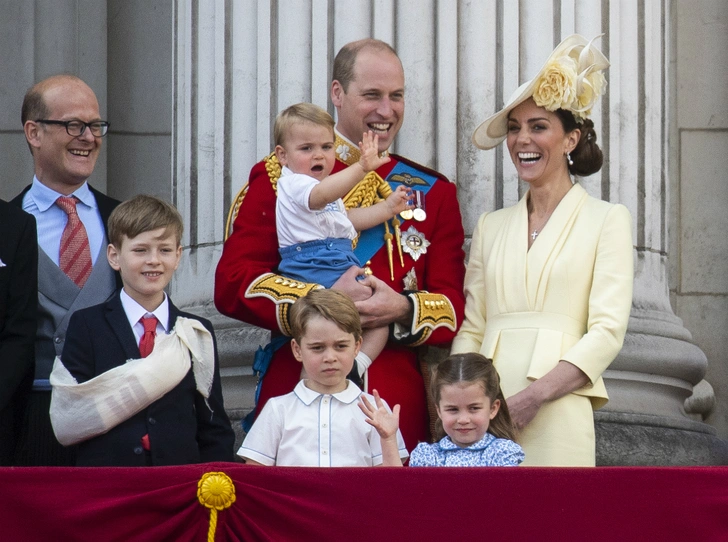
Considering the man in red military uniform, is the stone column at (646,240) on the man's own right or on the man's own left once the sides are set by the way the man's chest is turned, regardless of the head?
on the man's own left

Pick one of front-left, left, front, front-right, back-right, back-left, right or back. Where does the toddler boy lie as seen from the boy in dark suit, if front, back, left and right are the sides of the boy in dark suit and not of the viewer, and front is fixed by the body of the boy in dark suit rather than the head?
back-left

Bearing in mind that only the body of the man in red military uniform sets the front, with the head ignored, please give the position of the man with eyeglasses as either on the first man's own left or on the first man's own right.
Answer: on the first man's own right

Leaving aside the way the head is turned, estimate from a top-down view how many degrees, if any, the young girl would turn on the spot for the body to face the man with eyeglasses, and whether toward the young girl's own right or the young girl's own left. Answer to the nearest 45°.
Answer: approximately 135° to the young girl's own right

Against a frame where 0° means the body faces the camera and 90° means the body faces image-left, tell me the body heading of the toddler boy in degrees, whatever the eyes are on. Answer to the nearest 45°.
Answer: approximately 315°

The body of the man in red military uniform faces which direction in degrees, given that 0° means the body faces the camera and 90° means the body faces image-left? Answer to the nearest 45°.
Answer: approximately 0°

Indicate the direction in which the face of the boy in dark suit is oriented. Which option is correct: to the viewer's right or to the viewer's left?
to the viewer's right

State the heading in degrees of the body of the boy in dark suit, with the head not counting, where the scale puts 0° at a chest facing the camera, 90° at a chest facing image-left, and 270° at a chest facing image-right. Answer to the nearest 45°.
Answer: approximately 0°

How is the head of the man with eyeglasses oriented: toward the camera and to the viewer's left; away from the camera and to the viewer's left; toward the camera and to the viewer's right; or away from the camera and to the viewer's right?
toward the camera and to the viewer's right

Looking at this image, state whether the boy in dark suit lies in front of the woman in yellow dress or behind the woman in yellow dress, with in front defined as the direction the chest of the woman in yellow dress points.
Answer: in front

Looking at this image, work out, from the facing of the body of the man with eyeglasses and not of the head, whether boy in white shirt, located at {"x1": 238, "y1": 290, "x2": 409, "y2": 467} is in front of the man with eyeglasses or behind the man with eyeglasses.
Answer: in front
